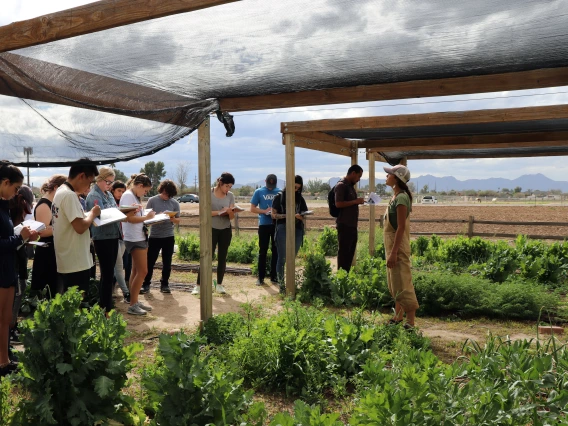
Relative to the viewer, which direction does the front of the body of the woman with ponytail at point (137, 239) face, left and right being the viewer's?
facing to the right of the viewer

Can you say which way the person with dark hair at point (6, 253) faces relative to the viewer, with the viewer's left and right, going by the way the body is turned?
facing to the right of the viewer

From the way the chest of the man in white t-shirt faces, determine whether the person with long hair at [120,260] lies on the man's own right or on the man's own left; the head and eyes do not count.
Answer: on the man's own left

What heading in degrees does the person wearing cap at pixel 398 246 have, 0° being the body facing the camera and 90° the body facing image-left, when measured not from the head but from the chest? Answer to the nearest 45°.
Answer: approximately 90°

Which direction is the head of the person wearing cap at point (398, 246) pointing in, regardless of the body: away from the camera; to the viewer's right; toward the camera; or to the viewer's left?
to the viewer's left

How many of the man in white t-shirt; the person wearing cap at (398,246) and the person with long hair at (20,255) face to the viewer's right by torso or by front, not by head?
2

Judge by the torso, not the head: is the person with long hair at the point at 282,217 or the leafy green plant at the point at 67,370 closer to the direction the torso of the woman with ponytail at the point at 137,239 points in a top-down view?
the person with long hair

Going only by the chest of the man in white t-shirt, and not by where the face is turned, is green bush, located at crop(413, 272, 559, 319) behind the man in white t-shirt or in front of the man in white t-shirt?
in front

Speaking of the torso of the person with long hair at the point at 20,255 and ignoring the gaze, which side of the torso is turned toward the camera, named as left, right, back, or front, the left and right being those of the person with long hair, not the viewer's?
right

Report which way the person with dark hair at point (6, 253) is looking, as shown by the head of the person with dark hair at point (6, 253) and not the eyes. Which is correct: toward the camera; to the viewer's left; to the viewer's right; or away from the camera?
to the viewer's right

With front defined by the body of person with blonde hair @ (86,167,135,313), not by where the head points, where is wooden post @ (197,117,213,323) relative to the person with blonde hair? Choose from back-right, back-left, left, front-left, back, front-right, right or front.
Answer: front

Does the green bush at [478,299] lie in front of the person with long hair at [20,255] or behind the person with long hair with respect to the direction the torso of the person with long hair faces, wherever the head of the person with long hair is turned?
in front
